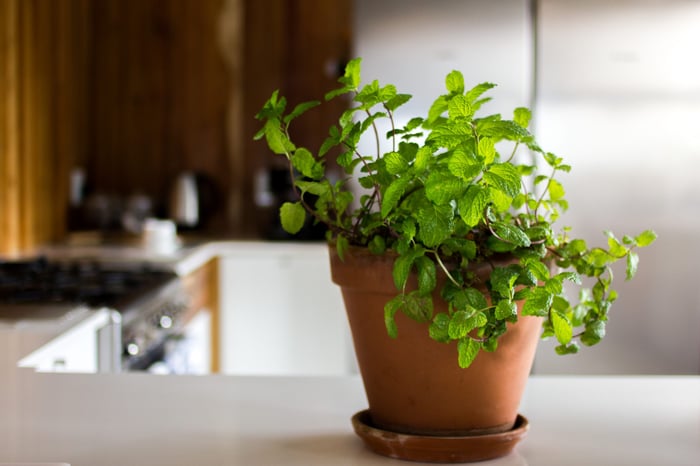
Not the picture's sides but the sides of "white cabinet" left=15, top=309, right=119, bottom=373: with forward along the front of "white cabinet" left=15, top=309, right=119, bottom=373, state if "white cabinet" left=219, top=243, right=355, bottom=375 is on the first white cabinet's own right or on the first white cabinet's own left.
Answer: on the first white cabinet's own left

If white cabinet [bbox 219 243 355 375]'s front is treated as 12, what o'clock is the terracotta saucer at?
The terracotta saucer is roughly at 12 o'clock from the white cabinet.

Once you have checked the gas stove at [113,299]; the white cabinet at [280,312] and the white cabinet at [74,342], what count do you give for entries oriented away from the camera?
0

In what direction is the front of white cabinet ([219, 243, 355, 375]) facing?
toward the camera

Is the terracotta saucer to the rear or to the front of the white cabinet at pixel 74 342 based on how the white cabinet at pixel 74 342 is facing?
to the front

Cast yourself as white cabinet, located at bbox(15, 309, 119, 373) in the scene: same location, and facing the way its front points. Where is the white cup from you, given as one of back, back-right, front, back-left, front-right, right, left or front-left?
back-left

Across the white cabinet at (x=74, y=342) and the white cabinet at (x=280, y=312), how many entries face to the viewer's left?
0

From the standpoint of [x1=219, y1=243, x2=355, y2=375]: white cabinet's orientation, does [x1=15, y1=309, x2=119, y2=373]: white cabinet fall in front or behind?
in front

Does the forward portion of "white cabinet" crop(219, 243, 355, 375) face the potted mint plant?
yes

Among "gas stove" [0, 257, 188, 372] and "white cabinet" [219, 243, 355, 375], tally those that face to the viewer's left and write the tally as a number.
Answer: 0
